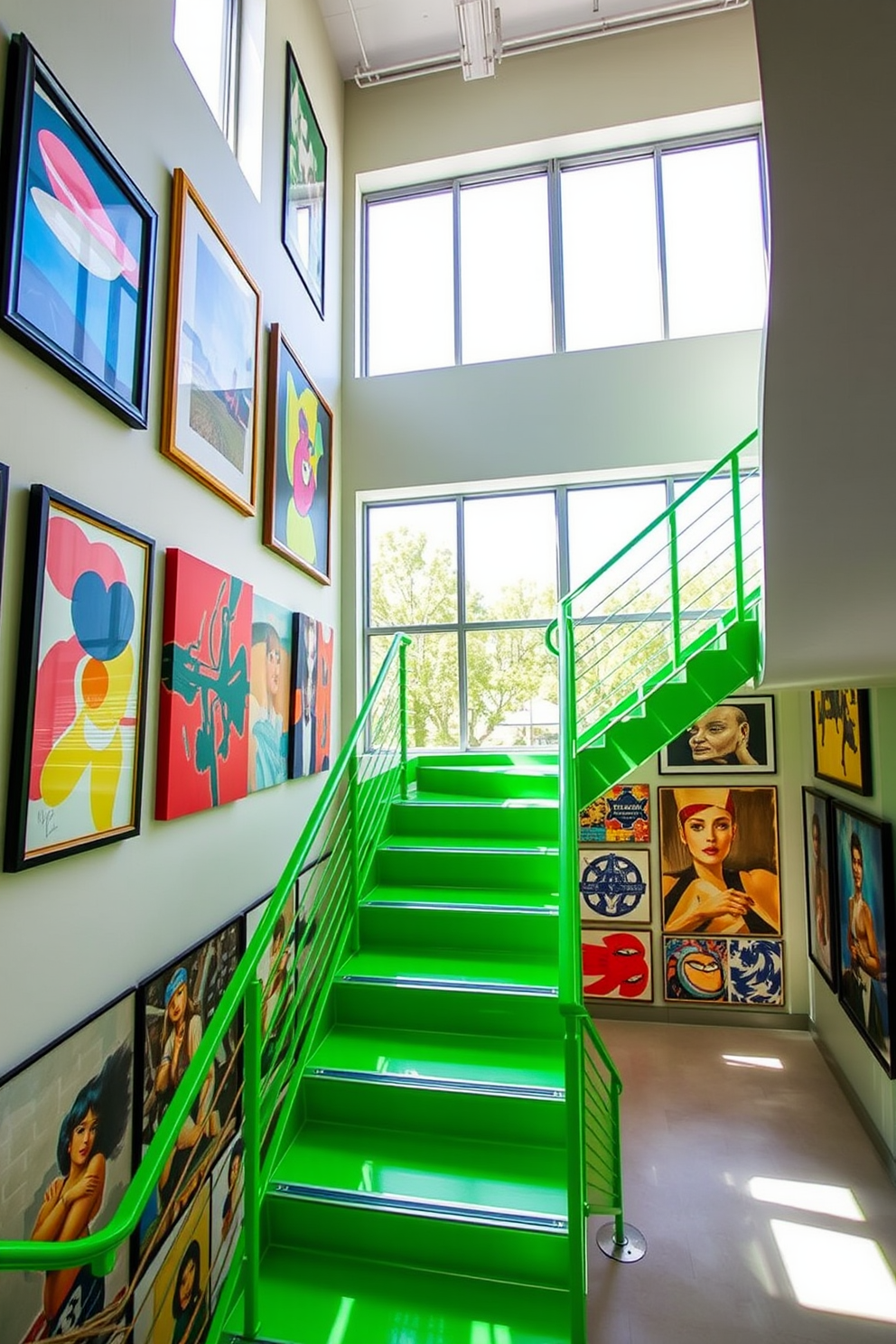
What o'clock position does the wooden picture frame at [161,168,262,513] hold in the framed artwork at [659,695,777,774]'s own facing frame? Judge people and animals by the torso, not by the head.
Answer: The wooden picture frame is roughly at 1 o'clock from the framed artwork.

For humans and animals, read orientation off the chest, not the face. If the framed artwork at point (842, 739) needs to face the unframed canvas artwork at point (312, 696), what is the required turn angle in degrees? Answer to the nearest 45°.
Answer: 0° — it already faces it

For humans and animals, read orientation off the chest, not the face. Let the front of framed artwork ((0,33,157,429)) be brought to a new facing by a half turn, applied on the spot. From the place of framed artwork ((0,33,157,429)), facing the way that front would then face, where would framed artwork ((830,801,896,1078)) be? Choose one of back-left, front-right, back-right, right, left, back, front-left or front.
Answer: back-right

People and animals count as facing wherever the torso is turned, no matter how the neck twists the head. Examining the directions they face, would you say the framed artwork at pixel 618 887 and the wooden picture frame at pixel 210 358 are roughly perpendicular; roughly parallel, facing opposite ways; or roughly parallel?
roughly perpendicular

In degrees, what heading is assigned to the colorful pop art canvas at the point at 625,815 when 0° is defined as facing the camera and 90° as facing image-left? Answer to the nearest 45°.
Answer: approximately 0°

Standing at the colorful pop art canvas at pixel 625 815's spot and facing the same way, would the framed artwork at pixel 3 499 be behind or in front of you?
in front

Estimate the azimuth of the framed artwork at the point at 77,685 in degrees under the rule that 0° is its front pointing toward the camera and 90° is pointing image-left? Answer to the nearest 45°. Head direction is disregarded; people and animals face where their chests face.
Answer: approximately 315°

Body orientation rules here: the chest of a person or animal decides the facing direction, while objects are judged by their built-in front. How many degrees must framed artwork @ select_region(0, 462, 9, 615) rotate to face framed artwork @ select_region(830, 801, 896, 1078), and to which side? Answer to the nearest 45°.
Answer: approximately 45° to its left

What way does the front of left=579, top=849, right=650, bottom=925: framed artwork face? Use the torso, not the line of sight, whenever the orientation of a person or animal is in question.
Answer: toward the camera

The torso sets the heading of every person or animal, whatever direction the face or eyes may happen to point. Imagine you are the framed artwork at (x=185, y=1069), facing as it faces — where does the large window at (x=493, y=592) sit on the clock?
The large window is roughly at 9 o'clock from the framed artwork.

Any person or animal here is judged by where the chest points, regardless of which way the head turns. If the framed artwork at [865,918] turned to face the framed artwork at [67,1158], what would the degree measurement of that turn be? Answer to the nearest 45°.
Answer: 0° — it already faces it

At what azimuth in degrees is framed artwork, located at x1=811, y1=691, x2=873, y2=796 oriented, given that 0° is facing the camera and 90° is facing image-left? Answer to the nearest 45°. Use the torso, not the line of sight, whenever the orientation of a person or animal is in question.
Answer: approximately 45°
